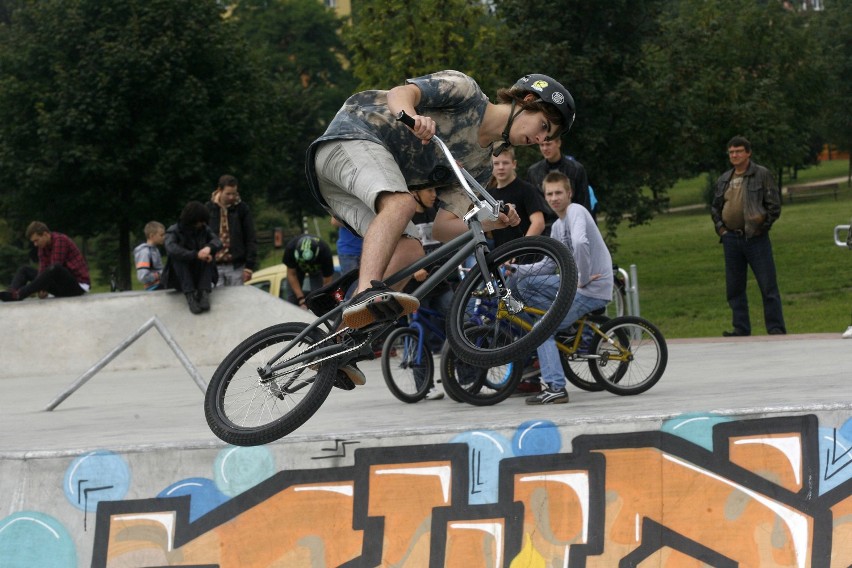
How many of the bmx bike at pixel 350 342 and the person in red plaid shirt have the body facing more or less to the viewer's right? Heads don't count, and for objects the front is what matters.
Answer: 1

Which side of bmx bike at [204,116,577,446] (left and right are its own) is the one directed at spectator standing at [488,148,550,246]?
left

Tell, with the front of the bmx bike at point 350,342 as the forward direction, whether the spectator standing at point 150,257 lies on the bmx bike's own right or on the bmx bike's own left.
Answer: on the bmx bike's own left

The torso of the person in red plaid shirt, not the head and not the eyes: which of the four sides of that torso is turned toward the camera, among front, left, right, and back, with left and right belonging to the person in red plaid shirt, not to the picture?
left

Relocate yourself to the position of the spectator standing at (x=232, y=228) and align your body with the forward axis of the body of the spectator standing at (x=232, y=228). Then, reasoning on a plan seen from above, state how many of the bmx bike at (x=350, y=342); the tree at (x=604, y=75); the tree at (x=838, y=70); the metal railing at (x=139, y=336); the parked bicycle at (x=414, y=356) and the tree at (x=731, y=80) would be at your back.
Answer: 3

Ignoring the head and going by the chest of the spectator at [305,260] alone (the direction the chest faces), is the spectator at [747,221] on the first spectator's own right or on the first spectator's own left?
on the first spectator's own left

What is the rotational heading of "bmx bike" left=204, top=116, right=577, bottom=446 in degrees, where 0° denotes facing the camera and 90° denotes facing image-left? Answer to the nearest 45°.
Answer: approximately 270°

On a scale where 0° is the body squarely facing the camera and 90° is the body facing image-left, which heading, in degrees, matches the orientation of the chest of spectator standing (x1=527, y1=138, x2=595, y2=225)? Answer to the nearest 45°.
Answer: approximately 45°
